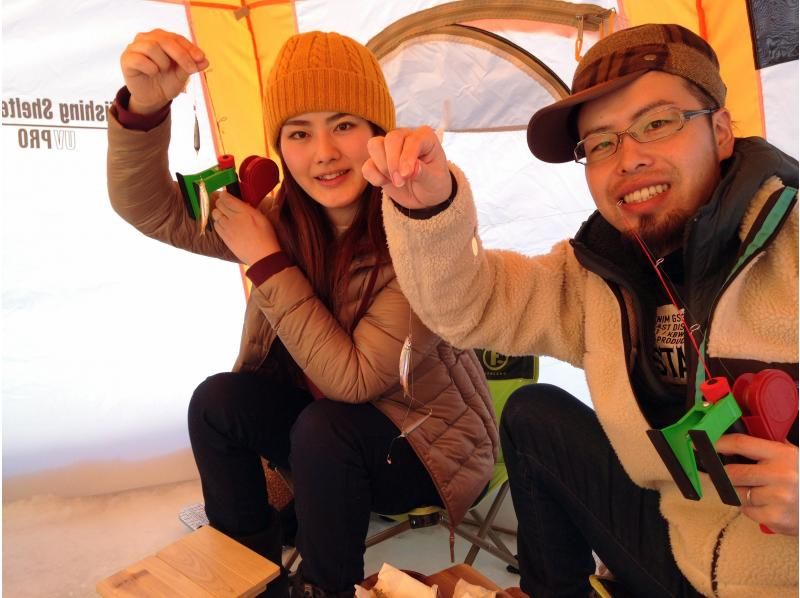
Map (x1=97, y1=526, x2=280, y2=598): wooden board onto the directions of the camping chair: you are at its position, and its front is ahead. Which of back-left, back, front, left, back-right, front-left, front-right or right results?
front

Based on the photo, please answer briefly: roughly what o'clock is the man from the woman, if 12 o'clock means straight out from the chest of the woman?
The man is roughly at 9 o'clock from the woman.

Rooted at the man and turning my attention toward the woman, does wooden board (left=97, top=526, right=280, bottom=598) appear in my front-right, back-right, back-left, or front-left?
front-left

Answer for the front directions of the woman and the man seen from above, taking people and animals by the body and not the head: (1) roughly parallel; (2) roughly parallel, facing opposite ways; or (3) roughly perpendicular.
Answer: roughly parallel

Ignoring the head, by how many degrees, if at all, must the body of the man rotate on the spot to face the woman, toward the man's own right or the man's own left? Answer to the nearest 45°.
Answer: approximately 45° to the man's own right

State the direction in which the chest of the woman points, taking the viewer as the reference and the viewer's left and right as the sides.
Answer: facing the viewer and to the left of the viewer

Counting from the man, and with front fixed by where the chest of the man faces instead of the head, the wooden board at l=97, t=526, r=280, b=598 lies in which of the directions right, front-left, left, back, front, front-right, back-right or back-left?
front-right

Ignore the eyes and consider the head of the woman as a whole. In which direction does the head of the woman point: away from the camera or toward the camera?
toward the camera

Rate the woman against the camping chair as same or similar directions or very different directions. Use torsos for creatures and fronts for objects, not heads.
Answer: same or similar directions
